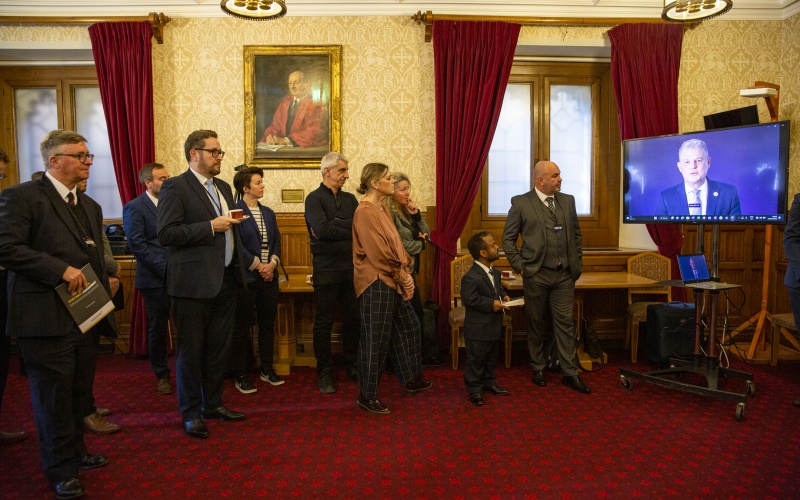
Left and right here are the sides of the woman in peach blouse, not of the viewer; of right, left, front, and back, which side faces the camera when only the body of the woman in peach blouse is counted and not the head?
right

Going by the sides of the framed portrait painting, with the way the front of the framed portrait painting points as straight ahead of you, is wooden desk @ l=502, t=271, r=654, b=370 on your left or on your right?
on your left

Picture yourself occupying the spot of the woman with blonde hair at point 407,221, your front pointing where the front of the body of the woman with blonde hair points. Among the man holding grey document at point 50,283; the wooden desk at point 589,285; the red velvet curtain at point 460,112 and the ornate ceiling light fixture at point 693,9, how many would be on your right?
1

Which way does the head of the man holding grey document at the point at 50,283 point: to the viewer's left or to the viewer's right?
to the viewer's right

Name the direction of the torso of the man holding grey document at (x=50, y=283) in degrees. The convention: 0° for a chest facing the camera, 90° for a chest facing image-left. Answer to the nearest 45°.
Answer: approximately 315°

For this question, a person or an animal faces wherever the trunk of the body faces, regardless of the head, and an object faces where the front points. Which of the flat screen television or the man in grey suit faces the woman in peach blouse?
the flat screen television

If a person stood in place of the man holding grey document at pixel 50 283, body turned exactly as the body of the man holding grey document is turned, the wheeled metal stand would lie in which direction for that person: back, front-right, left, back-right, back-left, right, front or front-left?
front-left

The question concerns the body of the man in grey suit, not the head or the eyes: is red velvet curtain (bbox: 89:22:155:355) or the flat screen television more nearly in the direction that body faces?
the flat screen television

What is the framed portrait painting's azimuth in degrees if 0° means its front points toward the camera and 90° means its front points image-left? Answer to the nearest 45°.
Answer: approximately 0°
